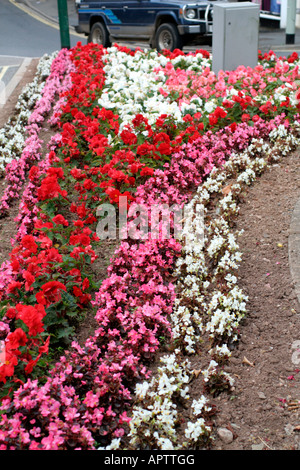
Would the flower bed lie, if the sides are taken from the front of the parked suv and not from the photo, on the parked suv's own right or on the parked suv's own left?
on the parked suv's own right

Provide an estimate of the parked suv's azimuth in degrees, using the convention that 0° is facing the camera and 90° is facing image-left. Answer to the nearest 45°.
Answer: approximately 315°
